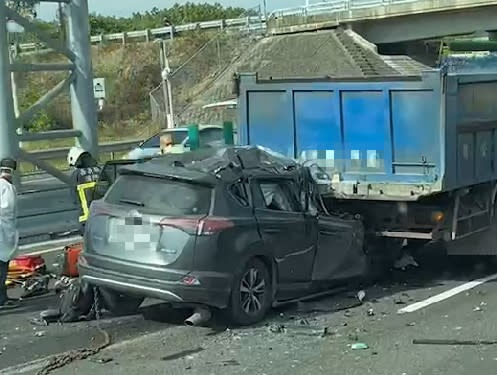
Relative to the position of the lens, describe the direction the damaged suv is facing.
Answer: facing away from the viewer and to the right of the viewer

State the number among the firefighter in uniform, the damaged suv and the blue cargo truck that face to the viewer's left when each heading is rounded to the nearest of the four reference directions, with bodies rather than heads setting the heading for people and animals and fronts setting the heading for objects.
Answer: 1

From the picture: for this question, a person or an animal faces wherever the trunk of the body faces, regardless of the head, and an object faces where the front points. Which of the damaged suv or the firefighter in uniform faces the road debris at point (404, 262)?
the damaged suv

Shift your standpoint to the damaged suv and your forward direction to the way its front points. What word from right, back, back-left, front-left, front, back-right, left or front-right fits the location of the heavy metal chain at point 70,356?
back

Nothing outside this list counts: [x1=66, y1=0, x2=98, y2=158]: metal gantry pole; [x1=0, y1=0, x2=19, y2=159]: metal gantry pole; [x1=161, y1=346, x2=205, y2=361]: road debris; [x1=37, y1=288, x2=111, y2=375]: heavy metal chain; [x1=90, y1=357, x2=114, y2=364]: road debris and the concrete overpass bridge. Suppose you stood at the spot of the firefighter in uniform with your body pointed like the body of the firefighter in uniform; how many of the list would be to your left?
3

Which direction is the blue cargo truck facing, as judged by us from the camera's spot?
facing away from the viewer and to the right of the viewer

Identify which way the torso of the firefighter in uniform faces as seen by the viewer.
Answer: to the viewer's left

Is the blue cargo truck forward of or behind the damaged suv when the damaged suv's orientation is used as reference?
forward

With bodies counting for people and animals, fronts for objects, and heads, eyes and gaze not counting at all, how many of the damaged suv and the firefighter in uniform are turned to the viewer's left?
1

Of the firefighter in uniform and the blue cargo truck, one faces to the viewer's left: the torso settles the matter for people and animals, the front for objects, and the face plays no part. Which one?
the firefighter in uniform

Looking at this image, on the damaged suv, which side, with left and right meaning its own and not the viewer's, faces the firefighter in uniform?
left
